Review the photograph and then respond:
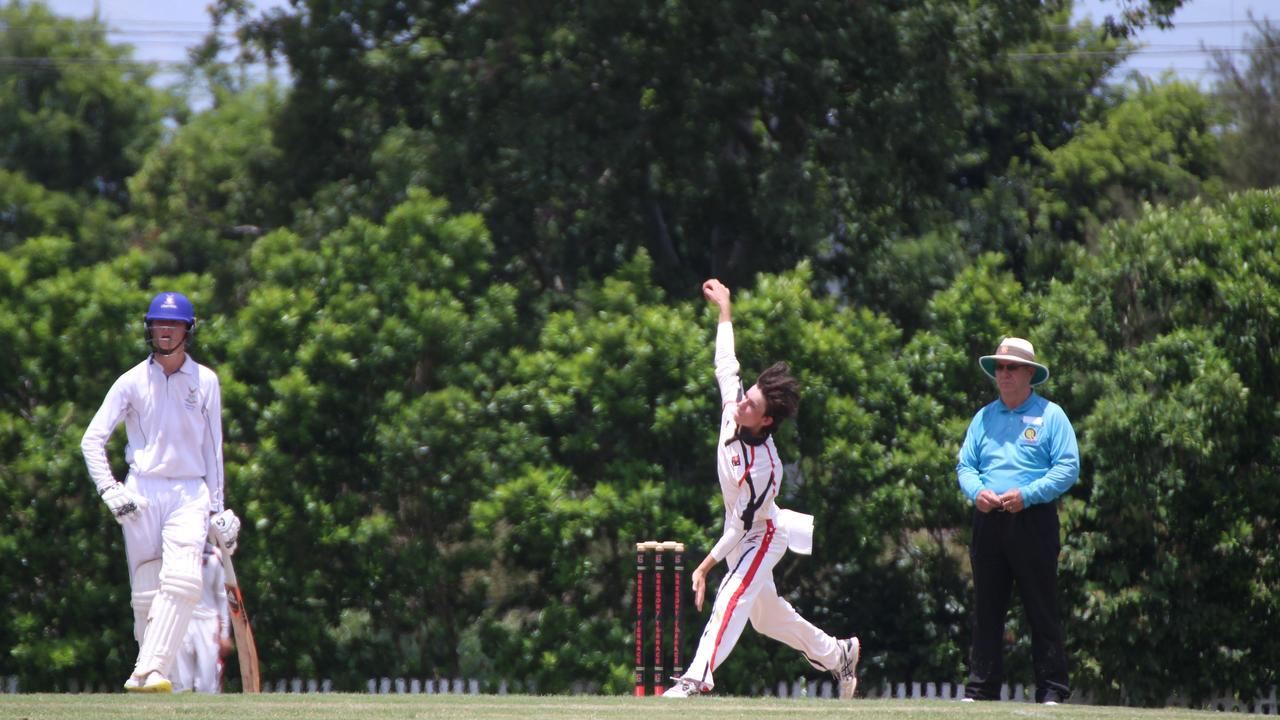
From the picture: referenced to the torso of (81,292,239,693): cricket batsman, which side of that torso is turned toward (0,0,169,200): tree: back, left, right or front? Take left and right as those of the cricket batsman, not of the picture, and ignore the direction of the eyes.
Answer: back

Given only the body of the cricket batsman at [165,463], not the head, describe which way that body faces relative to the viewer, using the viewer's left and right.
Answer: facing the viewer

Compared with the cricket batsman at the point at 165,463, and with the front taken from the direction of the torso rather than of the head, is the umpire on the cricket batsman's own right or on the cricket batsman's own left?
on the cricket batsman's own left

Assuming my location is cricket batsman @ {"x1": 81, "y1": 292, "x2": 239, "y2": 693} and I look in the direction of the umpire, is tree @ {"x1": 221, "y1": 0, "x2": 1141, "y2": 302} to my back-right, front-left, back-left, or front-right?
front-left

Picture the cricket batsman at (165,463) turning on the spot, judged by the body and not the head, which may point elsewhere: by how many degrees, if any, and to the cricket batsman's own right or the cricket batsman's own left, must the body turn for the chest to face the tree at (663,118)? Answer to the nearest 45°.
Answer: approximately 135° to the cricket batsman's own left

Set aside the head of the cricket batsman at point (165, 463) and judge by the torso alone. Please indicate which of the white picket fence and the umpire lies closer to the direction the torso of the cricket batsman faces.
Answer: the umpire

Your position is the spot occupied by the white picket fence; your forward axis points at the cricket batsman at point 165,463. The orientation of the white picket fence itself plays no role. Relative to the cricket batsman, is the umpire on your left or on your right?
left

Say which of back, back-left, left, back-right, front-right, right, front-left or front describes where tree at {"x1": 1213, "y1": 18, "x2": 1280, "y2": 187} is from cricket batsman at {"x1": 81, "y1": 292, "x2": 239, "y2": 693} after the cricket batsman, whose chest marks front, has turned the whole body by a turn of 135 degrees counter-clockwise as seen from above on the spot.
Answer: front

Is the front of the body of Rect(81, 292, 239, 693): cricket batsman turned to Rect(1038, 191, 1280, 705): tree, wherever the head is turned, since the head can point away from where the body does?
no
